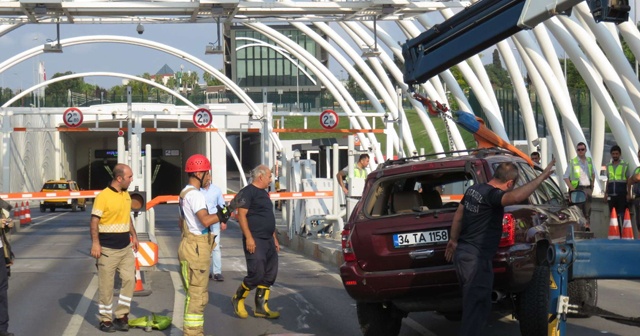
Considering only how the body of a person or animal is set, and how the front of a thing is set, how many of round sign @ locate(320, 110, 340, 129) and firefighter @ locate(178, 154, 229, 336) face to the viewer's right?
1

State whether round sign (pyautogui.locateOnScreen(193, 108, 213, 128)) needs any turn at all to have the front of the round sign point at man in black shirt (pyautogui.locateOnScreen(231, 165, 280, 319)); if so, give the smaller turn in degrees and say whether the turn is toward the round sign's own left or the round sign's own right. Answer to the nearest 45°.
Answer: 0° — it already faces them

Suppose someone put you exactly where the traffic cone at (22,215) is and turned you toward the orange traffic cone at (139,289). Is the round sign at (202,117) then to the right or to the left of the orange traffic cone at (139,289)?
left

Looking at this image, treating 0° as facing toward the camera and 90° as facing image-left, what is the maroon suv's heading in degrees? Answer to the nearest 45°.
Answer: approximately 225°

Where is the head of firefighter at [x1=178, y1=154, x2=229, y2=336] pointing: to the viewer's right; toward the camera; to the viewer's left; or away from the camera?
to the viewer's right

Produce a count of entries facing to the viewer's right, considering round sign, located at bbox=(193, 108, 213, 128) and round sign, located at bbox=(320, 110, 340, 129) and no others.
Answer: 0

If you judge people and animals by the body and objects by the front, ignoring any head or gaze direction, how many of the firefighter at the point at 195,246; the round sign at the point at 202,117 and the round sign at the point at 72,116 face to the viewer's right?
1

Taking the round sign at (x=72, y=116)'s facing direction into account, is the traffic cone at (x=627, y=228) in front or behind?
in front

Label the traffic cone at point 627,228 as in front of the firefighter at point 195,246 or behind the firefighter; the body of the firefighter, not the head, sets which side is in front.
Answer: in front

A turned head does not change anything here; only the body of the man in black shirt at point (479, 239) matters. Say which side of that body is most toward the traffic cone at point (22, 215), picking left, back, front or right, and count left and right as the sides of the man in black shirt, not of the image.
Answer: left

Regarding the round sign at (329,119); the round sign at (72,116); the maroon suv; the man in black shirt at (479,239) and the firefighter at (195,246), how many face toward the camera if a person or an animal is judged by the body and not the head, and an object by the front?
2
